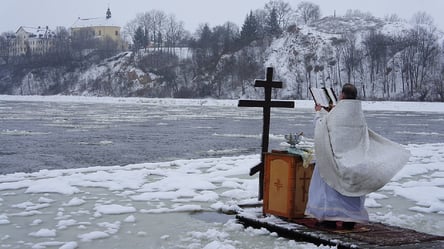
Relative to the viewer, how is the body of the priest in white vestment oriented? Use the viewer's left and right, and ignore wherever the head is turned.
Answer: facing away from the viewer and to the left of the viewer

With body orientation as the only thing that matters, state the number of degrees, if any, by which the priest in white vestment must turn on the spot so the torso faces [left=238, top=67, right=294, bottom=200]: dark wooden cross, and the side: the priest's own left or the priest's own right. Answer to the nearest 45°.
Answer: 0° — they already face it
